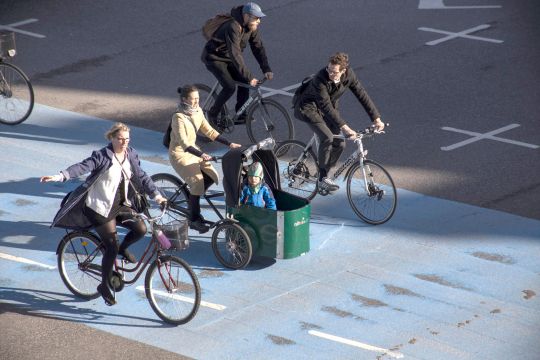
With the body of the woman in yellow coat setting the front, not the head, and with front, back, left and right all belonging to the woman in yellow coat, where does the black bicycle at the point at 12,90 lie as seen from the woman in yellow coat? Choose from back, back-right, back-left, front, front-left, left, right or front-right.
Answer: back

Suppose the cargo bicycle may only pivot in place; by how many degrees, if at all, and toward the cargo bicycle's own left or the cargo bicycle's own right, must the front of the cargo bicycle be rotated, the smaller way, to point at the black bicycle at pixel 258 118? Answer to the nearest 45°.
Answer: approximately 135° to the cargo bicycle's own left

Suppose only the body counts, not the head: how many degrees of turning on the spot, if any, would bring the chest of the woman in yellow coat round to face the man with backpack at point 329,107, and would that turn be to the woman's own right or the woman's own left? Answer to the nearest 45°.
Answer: approximately 45° to the woman's own left

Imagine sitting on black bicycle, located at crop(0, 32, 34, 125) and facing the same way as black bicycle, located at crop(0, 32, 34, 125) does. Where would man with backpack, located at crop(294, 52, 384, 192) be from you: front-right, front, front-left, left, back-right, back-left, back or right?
front

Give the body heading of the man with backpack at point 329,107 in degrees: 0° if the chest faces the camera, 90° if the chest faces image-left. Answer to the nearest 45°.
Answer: approximately 315°

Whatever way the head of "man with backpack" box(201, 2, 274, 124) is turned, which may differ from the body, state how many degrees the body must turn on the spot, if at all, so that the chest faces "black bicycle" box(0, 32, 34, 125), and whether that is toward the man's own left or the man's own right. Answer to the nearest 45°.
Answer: approximately 135° to the man's own right

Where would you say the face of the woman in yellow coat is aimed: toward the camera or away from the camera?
toward the camera

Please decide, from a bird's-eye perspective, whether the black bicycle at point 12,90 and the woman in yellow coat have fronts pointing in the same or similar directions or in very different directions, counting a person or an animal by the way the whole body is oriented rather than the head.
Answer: same or similar directions

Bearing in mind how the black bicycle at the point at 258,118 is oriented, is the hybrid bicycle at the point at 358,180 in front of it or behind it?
in front

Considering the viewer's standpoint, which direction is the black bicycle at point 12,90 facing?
facing the viewer and to the right of the viewer

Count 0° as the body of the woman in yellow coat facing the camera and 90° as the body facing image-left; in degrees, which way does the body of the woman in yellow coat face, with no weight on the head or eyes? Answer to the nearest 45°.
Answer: approximately 315°

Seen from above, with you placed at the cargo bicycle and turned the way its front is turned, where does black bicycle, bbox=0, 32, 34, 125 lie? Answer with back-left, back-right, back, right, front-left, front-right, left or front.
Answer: back

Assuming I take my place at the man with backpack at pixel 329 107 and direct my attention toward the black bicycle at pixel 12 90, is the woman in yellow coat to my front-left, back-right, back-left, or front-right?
front-left
